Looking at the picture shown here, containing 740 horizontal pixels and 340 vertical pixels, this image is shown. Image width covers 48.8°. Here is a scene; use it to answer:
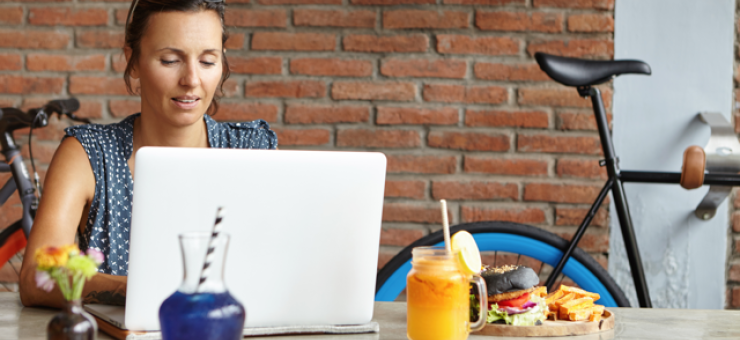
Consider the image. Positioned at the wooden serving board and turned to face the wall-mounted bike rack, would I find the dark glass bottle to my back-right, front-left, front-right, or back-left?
back-left

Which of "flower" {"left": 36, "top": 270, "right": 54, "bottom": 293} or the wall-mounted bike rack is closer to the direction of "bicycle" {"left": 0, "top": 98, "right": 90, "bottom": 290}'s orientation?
the wall-mounted bike rack

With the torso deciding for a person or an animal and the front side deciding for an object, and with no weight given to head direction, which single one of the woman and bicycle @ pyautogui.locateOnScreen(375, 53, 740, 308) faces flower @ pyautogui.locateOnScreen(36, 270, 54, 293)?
the woman

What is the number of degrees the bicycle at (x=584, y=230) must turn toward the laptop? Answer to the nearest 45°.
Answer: approximately 90° to its right

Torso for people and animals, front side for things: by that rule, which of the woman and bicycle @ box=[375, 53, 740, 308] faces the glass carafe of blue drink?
the woman

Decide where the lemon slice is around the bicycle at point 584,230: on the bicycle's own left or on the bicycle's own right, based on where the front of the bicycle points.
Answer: on the bicycle's own right

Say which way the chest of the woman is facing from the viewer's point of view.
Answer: toward the camera

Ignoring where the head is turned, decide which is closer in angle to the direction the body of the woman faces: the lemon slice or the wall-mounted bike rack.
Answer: the lemon slice

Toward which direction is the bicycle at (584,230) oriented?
to the viewer's right

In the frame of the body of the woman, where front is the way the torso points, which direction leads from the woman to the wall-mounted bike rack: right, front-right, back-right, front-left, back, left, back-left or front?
left

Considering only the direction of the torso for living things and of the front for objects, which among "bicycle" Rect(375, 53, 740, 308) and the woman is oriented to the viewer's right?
the bicycle

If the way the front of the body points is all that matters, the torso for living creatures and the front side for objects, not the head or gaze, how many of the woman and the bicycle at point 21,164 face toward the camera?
1

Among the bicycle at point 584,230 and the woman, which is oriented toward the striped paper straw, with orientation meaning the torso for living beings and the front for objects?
the woman

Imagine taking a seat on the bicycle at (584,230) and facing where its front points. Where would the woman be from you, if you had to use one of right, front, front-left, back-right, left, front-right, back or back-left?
back-right
